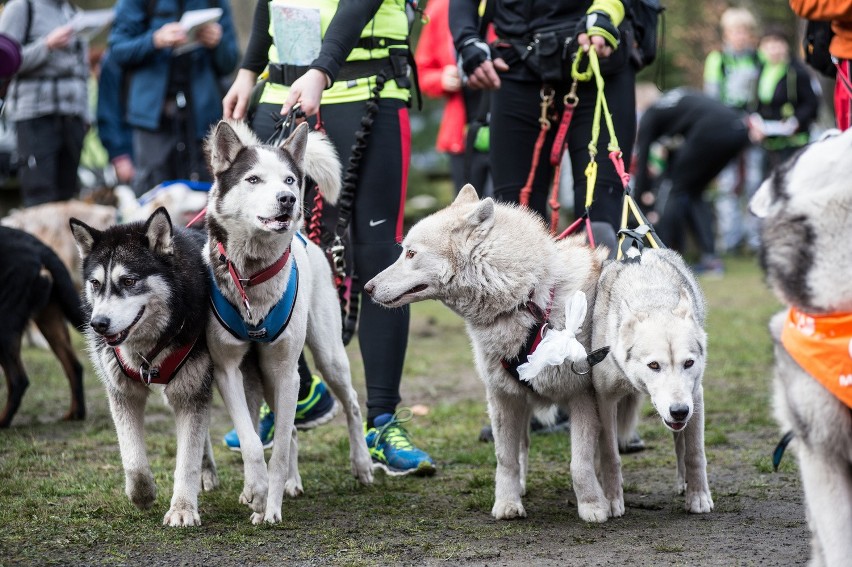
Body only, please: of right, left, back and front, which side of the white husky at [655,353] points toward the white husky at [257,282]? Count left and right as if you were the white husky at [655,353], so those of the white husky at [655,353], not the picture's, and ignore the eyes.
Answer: right

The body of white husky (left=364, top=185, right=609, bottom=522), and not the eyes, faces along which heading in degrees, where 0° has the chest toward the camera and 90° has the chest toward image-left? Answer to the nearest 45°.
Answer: approximately 45°

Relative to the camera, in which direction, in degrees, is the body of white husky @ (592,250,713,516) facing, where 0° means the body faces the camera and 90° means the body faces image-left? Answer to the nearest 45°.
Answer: approximately 0°

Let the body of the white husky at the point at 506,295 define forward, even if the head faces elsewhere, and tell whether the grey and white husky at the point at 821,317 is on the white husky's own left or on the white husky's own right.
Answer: on the white husky's own left
